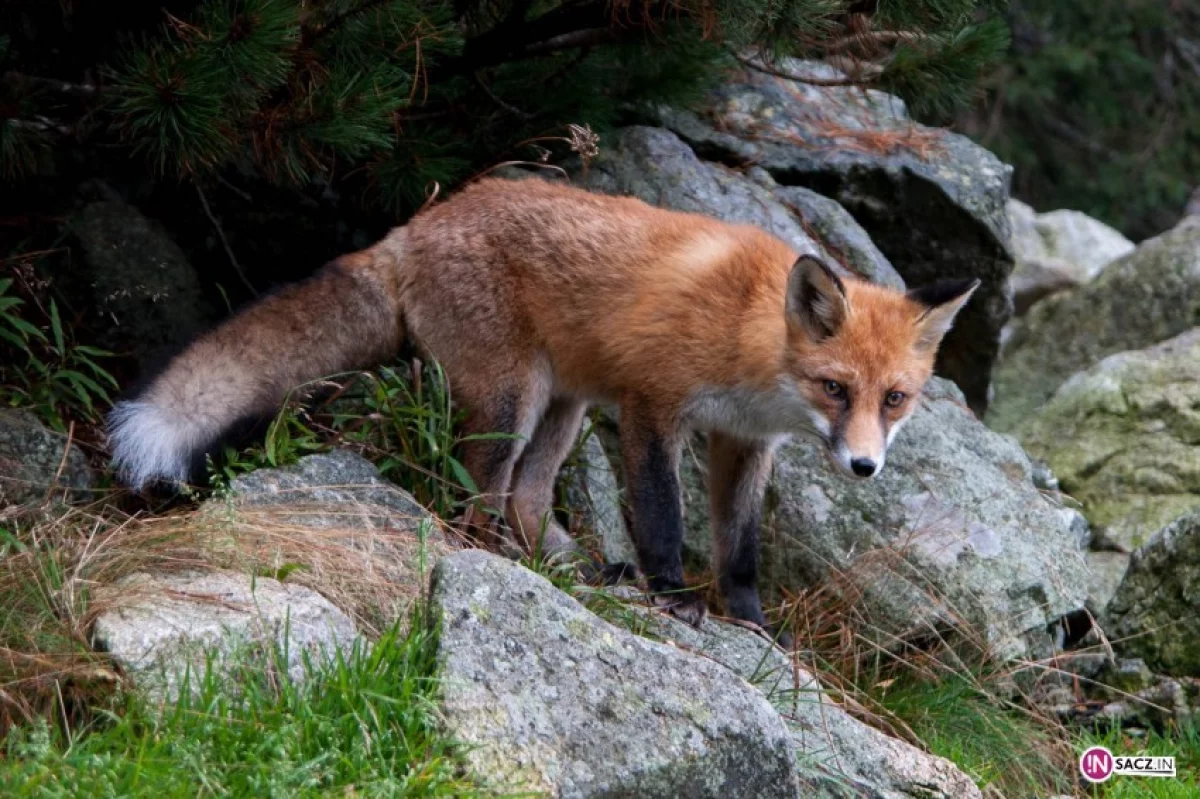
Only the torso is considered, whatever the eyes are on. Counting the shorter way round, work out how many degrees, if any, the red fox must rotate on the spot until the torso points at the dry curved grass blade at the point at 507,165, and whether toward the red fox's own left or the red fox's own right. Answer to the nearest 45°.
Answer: approximately 135° to the red fox's own left

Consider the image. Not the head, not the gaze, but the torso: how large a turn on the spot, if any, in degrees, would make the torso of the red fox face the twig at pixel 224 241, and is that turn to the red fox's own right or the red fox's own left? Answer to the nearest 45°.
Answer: approximately 180°

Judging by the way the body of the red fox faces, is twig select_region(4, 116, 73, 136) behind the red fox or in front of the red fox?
behind

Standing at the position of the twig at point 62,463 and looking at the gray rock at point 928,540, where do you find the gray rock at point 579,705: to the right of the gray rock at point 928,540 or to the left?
right

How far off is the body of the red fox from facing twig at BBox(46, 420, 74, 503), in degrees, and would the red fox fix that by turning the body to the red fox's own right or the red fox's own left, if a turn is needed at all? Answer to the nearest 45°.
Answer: approximately 135° to the red fox's own right

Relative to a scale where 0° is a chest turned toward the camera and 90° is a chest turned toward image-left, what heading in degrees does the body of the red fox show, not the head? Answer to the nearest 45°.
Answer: approximately 315°
